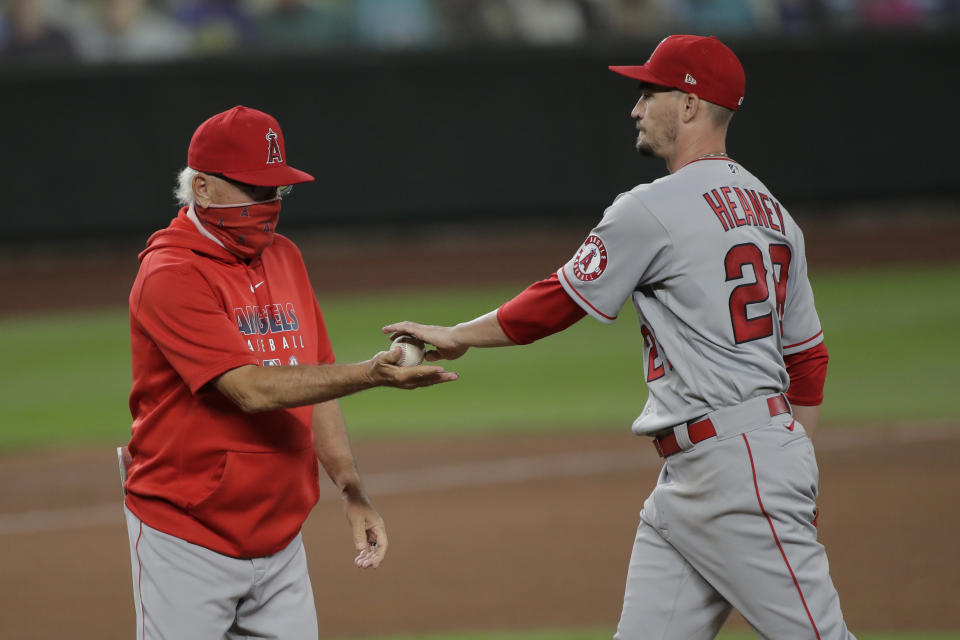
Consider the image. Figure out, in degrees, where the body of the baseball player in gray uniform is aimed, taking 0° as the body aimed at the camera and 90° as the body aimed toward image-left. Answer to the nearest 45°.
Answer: approximately 90°

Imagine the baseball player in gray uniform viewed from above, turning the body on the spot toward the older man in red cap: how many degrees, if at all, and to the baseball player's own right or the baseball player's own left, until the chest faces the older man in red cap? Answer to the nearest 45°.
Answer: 0° — they already face them

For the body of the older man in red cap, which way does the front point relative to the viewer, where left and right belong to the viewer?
facing the viewer and to the right of the viewer

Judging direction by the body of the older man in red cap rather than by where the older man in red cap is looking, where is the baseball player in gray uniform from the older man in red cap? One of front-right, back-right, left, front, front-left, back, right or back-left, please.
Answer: front-left

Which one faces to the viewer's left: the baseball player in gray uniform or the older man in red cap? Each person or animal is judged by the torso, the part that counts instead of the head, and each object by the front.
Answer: the baseball player in gray uniform

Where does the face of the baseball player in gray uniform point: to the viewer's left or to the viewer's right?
to the viewer's left
